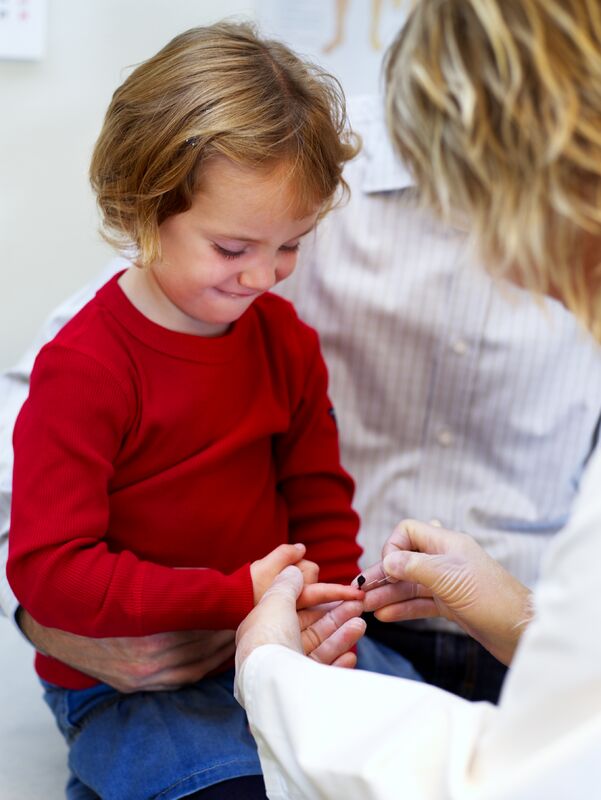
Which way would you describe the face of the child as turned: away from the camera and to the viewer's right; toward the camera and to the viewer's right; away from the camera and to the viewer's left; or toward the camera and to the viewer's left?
toward the camera and to the viewer's right
